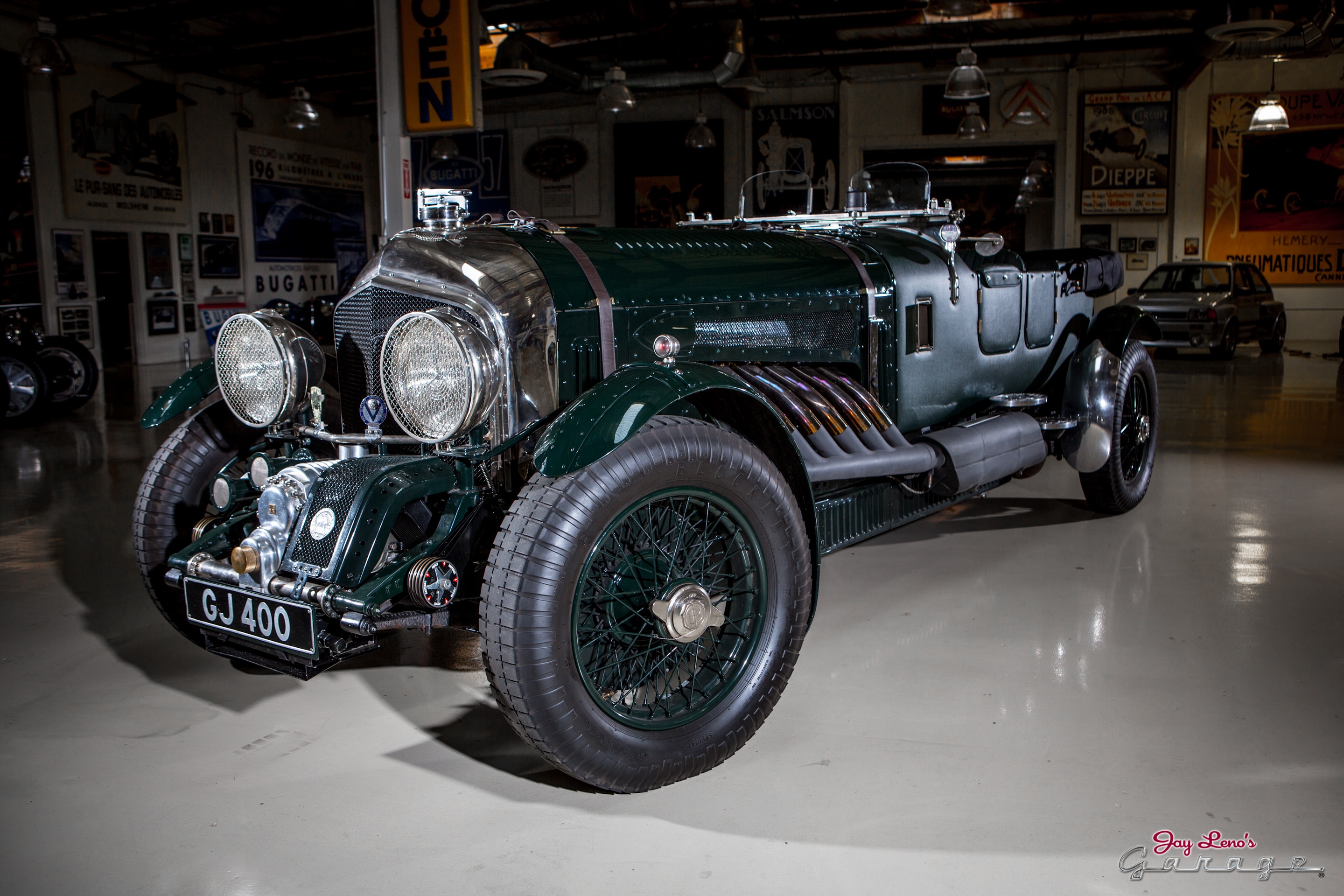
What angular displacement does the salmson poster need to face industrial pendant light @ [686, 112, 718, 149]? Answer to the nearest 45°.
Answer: approximately 45° to its right

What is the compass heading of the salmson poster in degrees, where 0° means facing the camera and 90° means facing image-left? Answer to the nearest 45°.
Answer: approximately 0°

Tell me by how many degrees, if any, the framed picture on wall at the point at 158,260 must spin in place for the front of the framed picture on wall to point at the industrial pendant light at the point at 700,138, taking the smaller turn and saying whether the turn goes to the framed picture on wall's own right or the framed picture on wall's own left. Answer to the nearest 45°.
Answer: approximately 90° to the framed picture on wall's own left

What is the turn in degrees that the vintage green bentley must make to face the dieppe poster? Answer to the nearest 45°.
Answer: approximately 180°

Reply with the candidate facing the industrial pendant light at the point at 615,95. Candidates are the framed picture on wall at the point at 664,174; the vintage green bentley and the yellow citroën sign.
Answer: the framed picture on wall

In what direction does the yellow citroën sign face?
toward the camera

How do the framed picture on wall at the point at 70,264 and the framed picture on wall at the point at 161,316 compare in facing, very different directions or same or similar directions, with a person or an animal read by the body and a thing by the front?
same or similar directions

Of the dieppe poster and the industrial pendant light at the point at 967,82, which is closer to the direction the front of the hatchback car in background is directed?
the industrial pendant light

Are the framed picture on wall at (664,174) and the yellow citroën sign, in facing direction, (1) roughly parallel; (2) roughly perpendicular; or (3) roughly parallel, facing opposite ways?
roughly parallel

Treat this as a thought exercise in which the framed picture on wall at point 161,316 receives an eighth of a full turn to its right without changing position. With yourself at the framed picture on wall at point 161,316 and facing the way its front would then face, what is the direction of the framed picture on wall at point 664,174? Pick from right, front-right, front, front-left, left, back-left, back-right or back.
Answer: back-left

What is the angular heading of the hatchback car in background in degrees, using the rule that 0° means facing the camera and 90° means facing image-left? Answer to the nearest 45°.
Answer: approximately 45°

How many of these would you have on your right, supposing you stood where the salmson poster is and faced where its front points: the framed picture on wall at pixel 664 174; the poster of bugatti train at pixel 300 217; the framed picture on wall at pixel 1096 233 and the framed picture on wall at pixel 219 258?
3

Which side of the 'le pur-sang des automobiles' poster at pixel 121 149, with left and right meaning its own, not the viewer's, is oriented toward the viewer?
front

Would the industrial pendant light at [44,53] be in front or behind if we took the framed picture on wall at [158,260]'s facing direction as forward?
in front

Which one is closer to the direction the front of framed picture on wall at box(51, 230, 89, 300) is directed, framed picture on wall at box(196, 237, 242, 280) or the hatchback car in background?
the hatchback car in background

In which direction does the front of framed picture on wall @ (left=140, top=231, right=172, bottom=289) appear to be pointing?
toward the camera
